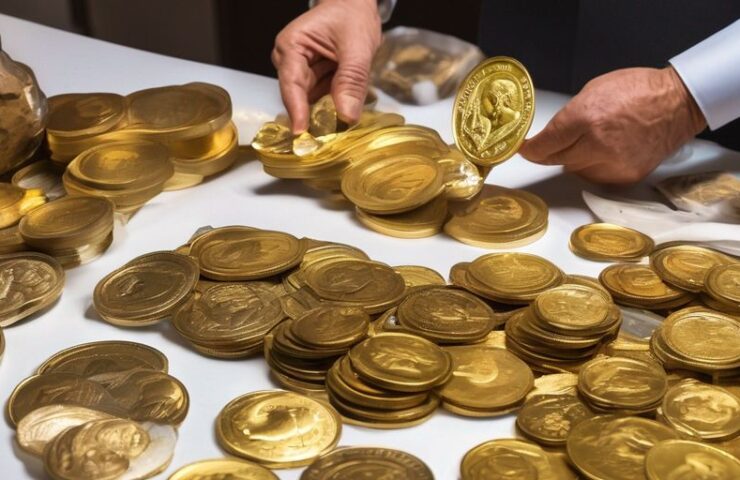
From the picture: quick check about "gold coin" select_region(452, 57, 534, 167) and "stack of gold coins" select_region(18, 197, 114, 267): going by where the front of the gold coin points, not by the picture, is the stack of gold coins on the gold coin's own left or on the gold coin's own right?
on the gold coin's own right

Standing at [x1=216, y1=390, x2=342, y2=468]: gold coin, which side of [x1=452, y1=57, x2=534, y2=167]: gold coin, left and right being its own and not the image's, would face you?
front

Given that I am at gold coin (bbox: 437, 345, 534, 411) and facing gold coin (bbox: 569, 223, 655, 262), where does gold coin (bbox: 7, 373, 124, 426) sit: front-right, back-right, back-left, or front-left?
back-left

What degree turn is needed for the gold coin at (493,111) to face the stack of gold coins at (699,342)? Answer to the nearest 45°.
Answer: approximately 45° to its left

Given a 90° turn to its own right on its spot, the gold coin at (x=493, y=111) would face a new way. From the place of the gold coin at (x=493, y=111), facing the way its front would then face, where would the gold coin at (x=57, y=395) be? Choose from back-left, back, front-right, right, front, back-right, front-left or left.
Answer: front-left

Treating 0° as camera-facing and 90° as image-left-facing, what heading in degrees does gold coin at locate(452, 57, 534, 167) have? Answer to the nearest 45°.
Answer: approximately 0°

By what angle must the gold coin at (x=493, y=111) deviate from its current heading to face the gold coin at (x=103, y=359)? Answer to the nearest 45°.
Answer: approximately 45° to its right

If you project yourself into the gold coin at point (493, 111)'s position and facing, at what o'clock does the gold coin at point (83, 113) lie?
the gold coin at point (83, 113) is roughly at 3 o'clock from the gold coin at point (493, 111).

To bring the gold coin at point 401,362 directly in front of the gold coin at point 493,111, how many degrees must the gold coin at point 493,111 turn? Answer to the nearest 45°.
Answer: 0° — it already faces it

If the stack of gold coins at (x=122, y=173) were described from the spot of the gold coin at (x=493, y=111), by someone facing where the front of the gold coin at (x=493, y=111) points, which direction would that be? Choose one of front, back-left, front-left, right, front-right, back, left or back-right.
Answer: right
